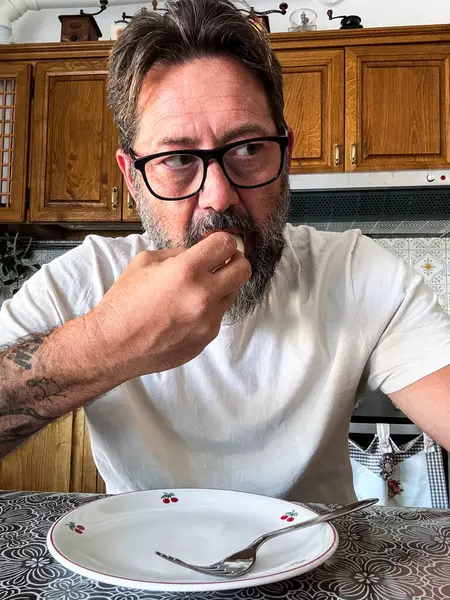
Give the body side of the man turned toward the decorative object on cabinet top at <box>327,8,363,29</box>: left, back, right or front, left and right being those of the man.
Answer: back

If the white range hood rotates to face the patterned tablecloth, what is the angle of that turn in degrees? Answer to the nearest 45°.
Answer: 0° — it already faces it

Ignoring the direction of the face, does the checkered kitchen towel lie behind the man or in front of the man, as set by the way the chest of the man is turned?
behind

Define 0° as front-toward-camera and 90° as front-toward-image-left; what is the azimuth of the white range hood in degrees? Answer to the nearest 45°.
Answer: approximately 0°

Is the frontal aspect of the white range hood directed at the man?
yes

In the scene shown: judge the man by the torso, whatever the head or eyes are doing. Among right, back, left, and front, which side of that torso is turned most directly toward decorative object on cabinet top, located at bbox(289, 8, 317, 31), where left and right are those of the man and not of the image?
back

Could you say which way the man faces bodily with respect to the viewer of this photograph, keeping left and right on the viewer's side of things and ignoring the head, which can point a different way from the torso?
facing the viewer

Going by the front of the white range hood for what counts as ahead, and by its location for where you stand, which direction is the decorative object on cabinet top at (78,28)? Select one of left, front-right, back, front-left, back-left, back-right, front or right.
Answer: right

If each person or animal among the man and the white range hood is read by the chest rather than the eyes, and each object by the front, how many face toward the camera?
2
